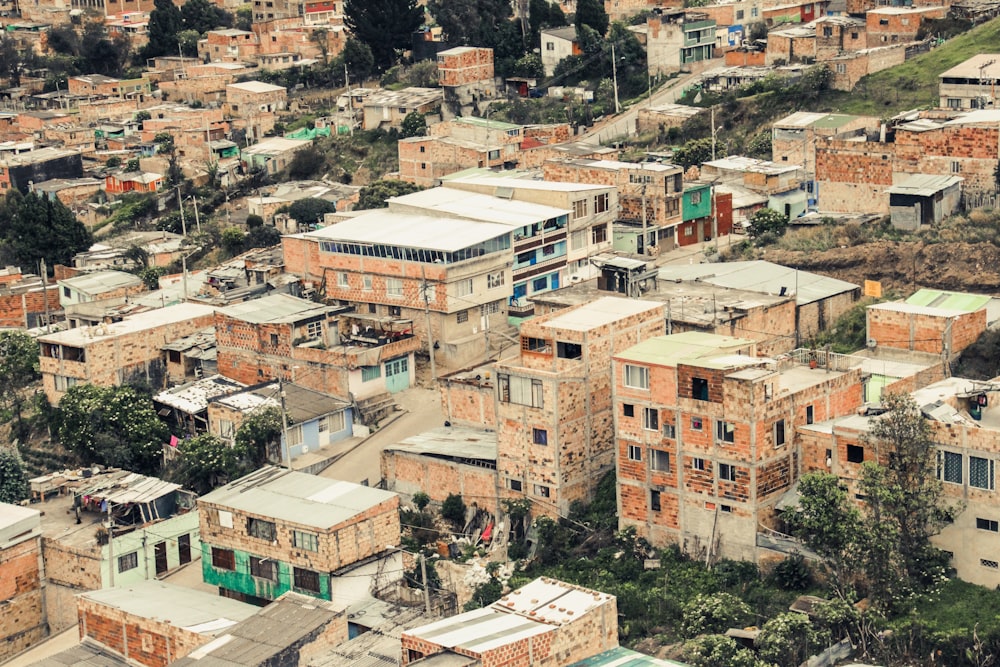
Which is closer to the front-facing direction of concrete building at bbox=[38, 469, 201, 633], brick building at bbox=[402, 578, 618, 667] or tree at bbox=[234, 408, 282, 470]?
the brick building

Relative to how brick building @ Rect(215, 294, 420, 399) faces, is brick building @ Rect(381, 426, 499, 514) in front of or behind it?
in front

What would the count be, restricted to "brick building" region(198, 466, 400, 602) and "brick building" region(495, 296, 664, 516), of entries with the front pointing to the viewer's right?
0

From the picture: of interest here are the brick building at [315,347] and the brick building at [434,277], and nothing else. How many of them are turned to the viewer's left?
0

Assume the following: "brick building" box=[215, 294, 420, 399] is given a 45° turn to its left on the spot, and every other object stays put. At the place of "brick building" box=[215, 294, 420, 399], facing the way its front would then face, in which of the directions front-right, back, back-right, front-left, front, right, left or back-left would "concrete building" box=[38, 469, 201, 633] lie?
back-right

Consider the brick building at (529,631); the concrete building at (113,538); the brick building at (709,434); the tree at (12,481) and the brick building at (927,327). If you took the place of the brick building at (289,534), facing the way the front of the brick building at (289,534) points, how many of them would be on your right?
2

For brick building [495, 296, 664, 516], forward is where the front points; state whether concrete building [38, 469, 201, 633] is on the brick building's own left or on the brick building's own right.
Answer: on the brick building's own right

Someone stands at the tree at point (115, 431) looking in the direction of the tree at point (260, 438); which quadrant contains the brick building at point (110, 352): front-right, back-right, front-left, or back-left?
back-left
